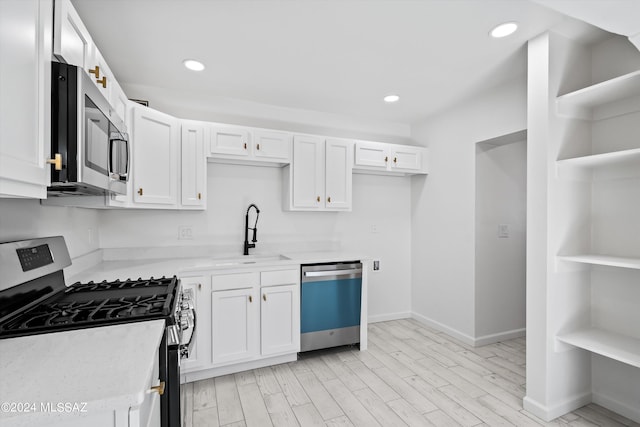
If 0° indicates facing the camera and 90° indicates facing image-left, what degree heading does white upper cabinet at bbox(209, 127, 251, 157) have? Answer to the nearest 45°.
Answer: approximately 0°

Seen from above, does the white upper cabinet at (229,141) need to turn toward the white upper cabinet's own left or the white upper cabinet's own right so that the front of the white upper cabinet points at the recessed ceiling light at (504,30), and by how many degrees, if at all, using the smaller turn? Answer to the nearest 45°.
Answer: approximately 45° to the white upper cabinet's own left

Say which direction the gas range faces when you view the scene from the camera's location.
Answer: facing to the right of the viewer

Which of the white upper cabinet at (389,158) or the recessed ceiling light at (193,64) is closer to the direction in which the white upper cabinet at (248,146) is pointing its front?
the recessed ceiling light

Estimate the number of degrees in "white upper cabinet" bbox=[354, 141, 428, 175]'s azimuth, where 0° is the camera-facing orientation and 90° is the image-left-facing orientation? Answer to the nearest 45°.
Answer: approximately 315°

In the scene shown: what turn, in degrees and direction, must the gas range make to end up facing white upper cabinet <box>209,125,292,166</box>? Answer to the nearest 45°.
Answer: approximately 45° to its left
